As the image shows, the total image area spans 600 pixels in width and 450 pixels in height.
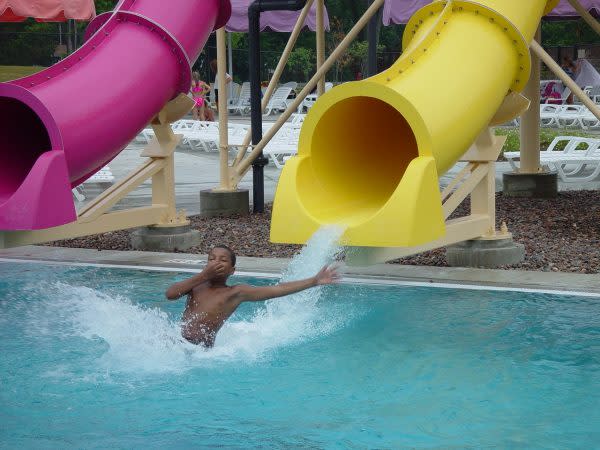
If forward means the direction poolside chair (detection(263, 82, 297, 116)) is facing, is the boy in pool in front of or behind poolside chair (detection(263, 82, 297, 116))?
in front

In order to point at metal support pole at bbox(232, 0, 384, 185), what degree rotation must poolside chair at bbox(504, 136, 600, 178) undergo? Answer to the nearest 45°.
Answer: approximately 45° to its left

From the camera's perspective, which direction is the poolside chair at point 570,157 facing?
to the viewer's left

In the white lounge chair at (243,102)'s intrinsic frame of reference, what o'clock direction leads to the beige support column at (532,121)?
The beige support column is roughly at 10 o'clock from the white lounge chair.

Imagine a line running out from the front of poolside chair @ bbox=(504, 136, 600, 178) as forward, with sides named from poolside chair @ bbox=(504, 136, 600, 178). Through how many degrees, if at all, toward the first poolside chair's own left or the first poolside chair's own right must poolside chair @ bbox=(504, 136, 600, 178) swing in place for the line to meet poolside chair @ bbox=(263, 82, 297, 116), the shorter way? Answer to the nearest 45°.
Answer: approximately 45° to the first poolside chair's own right

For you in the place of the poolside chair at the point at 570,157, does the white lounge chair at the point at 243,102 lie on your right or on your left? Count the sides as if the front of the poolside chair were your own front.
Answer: on your right

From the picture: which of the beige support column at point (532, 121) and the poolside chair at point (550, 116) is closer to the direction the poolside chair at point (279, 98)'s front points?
the beige support column

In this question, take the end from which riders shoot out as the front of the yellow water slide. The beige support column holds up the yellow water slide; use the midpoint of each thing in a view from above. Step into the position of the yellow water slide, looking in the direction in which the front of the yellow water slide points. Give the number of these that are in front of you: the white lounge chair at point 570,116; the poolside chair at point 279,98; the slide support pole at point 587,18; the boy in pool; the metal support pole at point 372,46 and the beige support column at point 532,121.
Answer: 1

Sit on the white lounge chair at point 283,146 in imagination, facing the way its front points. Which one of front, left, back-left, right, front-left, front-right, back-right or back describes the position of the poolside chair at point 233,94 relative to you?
back-right

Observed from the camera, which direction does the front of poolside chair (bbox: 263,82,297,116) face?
facing the viewer and to the left of the viewer

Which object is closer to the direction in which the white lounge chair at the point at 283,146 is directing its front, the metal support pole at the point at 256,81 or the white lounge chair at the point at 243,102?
the metal support pole
